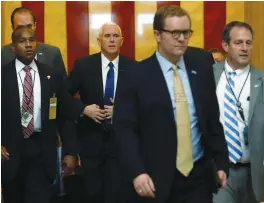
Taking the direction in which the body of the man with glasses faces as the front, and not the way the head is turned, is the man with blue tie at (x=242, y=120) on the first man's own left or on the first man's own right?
on the first man's own left

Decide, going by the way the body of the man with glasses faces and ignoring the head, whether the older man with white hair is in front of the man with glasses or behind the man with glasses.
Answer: behind

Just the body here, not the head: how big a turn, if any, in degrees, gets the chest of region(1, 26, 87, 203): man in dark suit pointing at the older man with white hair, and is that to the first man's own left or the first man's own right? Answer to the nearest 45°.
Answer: approximately 135° to the first man's own left

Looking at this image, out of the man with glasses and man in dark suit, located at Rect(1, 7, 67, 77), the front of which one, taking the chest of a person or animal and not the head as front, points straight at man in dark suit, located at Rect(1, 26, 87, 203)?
man in dark suit, located at Rect(1, 7, 67, 77)

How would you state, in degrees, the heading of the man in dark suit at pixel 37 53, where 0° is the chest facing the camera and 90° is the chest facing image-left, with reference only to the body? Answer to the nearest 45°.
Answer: approximately 0°

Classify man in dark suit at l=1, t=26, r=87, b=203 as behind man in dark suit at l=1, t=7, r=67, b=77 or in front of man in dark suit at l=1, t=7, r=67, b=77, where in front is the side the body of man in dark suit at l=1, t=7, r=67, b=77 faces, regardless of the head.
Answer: in front

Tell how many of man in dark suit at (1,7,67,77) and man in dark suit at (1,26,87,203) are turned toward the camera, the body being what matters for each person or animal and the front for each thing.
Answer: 2
